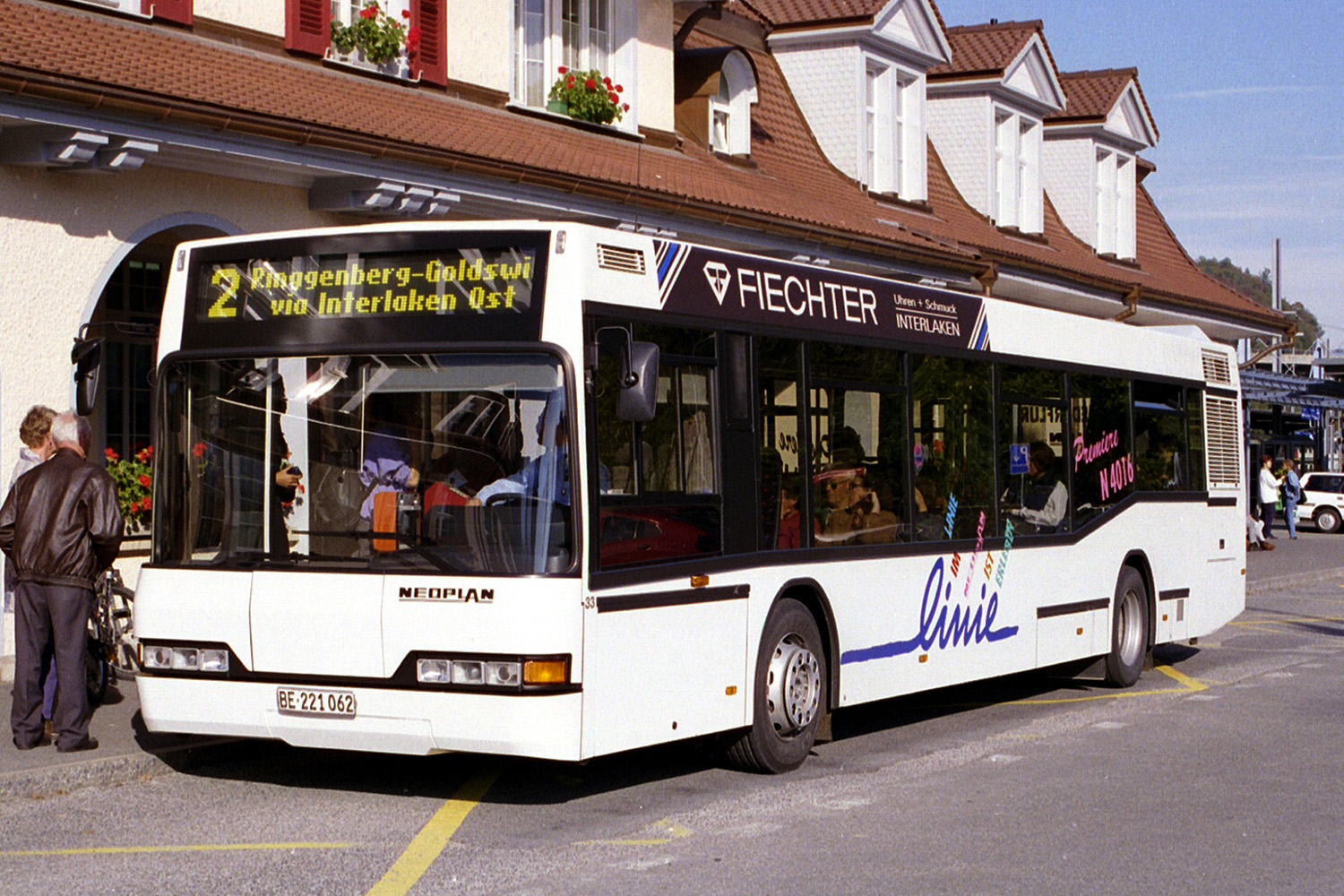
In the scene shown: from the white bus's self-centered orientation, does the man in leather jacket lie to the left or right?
on its right

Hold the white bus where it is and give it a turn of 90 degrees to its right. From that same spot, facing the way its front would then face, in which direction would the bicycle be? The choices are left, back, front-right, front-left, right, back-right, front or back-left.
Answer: front

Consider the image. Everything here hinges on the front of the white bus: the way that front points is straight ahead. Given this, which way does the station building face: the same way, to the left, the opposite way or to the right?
to the left

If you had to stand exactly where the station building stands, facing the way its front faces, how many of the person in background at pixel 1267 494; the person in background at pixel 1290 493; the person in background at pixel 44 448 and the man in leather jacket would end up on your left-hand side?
2

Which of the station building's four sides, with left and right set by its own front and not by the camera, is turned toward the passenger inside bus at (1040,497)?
front

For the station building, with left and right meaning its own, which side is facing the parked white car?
left

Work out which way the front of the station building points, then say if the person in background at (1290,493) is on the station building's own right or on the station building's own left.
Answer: on the station building's own left

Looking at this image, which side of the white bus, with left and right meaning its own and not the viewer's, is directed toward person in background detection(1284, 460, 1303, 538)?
back

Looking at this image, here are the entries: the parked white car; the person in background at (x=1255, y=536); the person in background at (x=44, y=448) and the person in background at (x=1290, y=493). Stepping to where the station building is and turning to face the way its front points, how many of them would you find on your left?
3

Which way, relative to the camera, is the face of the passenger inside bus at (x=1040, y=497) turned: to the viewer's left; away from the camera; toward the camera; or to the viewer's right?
to the viewer's left

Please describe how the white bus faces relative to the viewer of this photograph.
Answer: facing the viewer and to the left of the viewer

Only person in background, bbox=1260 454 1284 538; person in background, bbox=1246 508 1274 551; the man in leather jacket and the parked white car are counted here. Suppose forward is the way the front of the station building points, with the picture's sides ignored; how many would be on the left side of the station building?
3

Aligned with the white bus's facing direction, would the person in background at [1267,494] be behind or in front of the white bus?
behind

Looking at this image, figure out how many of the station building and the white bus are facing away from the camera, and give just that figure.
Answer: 0

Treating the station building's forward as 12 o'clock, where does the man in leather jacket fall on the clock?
The man in leather jacket is roughly at 2 o'clock from the station building.

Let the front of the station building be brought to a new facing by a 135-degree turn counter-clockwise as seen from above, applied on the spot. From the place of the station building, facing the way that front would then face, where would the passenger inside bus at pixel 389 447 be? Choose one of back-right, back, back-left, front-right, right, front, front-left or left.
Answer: back

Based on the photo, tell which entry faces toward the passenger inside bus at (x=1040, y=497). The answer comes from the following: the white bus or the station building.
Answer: the station building

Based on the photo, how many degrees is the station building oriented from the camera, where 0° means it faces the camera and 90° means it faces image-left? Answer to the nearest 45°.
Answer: approximately 315°
